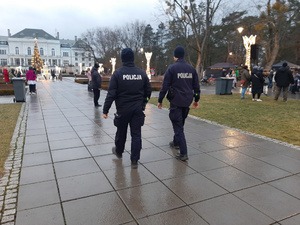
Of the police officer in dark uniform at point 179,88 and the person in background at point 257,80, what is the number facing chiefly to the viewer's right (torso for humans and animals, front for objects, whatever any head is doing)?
0

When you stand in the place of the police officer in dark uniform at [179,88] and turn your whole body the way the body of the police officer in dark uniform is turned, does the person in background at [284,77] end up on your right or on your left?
on your right

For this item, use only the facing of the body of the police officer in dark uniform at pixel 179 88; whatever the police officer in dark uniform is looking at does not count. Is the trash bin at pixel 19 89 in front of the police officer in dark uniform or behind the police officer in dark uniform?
in front

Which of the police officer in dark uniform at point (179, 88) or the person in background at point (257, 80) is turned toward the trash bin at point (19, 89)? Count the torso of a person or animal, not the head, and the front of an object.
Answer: the police officer in dark uniform

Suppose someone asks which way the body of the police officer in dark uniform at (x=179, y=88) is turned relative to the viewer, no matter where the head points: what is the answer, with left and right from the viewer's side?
facing away from the viewer and to the left of the viewer

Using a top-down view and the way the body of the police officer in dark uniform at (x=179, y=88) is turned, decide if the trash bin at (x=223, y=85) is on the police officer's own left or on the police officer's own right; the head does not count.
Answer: on the police officer's own right

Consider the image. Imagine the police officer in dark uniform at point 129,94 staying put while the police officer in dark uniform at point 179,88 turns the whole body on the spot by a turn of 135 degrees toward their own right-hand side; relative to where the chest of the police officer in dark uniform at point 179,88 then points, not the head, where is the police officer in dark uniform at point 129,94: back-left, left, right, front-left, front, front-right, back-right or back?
back-right
